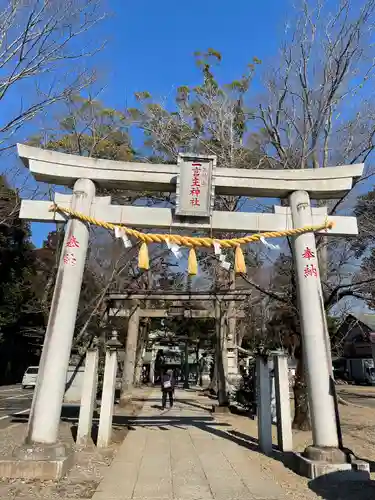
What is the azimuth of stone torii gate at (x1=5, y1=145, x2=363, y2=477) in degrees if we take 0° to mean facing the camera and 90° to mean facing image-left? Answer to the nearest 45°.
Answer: approximately 0°

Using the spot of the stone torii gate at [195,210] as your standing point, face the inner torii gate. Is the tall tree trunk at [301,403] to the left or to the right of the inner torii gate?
right

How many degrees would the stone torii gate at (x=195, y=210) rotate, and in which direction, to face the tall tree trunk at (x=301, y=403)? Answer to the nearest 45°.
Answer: approximately 135° to its left

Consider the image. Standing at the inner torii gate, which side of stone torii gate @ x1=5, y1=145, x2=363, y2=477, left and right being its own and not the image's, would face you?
back

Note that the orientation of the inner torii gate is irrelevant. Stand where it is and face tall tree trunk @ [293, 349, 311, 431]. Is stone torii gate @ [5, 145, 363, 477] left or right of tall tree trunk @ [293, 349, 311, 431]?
right
